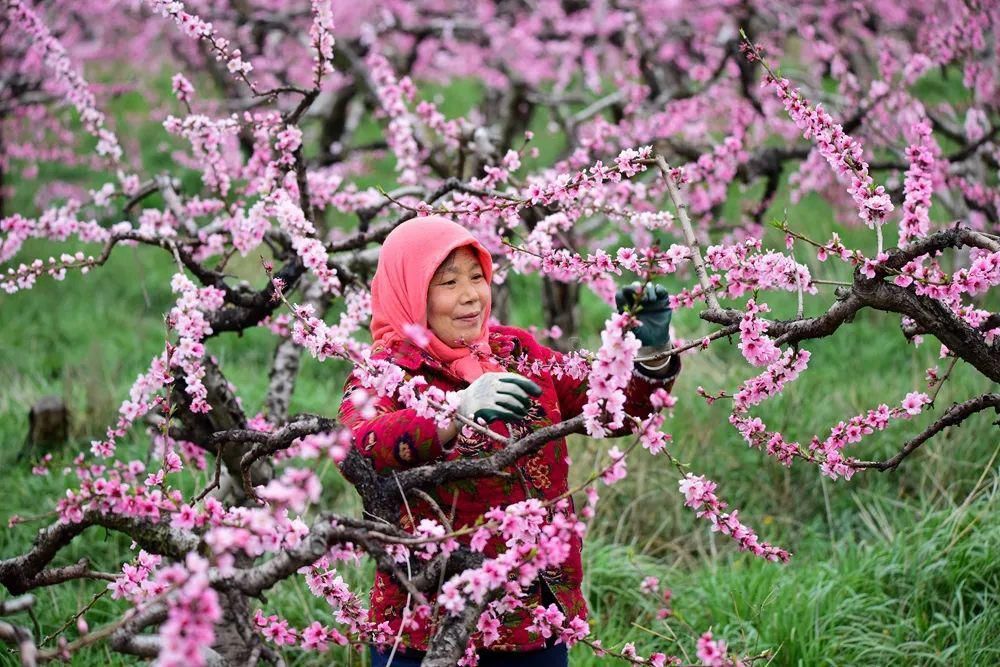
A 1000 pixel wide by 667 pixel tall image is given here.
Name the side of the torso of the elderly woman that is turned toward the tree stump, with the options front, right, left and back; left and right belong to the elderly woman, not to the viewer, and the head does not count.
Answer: back

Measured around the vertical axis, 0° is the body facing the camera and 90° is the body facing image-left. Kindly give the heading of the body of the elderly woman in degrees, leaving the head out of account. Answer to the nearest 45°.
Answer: approximately 315°

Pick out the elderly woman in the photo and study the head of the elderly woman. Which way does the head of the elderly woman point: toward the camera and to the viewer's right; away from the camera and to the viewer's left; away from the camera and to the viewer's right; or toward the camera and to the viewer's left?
toward the camera and to the viewer's right
